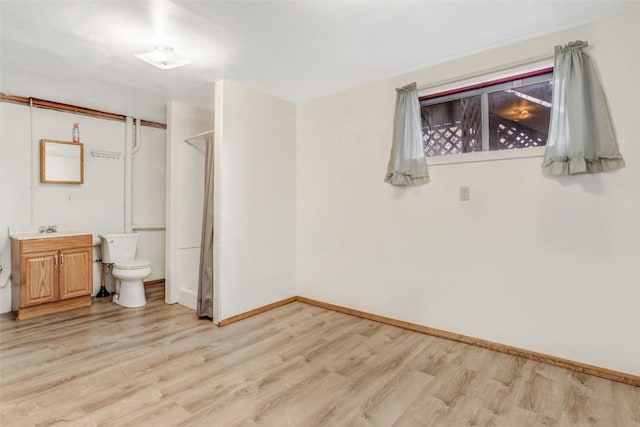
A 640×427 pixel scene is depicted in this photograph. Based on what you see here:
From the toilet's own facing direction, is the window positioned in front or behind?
in front

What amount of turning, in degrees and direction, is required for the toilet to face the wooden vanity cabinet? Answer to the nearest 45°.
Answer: approximately 135° to its right

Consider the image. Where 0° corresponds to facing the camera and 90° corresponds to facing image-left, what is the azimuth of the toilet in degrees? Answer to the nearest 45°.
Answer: approximately 315°
